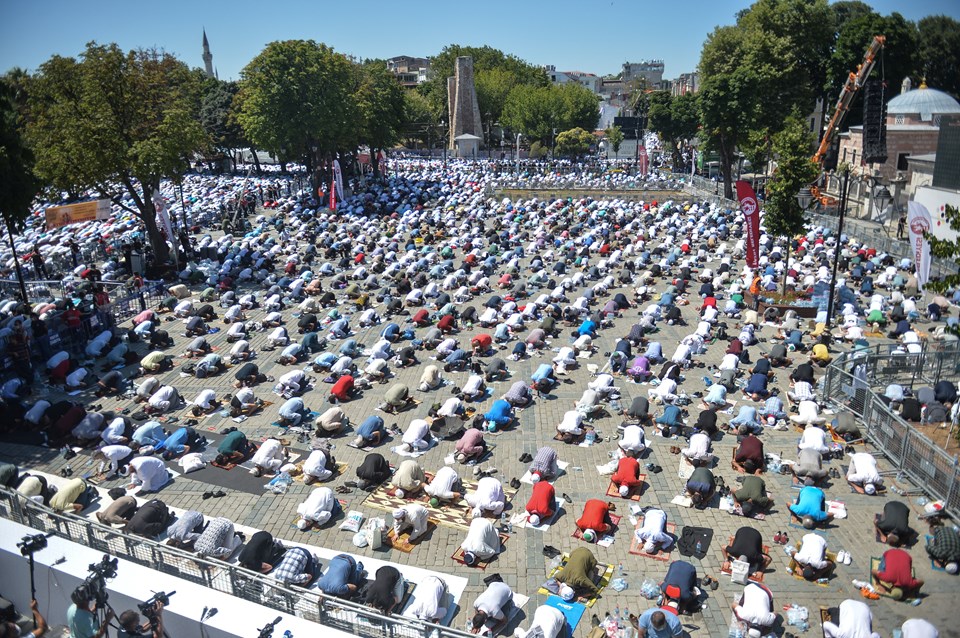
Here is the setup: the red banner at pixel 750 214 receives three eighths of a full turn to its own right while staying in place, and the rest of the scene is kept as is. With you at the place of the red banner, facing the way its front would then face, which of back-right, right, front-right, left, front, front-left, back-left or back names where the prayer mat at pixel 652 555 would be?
back-left

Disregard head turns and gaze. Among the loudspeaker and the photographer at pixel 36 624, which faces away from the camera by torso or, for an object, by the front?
the photographer

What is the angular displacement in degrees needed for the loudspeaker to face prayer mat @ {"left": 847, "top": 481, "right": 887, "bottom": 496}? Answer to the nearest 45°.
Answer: approximately 45° to its left

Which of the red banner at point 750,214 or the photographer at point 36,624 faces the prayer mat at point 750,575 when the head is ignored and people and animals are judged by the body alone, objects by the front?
the red banner

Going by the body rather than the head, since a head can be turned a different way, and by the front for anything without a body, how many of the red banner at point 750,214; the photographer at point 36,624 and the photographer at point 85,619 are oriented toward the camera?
1

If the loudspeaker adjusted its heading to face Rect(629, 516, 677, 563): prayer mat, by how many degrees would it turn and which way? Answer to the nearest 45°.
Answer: approximately 45° to its left

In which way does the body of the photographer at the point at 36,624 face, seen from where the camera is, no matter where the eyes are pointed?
away from the camera

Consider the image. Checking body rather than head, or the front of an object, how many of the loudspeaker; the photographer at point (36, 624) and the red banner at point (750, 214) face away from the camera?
1

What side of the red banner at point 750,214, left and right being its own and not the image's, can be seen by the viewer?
front

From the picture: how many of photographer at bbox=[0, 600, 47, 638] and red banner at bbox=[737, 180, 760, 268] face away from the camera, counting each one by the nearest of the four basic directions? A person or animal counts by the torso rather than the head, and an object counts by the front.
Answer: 1

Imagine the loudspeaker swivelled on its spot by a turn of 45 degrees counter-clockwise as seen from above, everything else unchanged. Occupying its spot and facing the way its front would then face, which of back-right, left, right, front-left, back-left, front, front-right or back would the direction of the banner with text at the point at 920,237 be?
front

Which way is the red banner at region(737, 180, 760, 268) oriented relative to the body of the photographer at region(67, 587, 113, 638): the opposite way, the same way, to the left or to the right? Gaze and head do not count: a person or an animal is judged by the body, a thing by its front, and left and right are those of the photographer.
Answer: the opposite way

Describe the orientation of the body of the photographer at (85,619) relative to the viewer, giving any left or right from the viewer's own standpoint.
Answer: facing away from the viewer and to the right of the viewer
